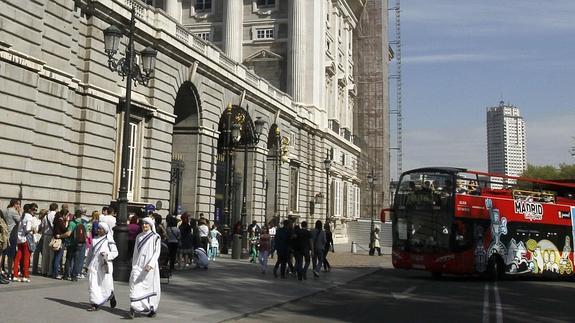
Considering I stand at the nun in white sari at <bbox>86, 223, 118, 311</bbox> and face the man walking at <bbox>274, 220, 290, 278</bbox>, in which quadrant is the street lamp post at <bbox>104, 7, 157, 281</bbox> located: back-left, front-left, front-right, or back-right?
front-left

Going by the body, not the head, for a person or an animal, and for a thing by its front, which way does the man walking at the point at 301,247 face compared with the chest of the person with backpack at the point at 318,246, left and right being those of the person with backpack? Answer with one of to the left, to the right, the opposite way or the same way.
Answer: the same way

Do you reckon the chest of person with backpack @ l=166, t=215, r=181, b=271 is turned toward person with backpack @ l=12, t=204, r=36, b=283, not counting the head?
no

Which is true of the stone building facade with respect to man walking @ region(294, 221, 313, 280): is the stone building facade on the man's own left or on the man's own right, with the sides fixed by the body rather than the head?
on the man's own left

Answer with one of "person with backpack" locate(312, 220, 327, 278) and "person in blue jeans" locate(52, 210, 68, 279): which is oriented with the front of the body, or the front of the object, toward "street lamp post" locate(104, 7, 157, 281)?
the person in blue jeans

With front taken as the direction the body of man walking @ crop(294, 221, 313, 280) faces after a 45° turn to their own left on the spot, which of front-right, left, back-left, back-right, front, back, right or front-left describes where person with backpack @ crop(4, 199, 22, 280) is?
left

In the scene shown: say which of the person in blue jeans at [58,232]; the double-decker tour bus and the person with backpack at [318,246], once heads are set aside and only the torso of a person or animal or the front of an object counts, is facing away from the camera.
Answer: the person with backpack

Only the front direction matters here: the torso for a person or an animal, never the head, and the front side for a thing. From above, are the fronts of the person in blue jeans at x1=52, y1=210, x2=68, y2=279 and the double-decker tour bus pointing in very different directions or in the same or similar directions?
very different directions

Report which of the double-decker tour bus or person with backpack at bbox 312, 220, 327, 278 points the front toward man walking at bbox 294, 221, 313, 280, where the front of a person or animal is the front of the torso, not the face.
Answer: the double-decker tour bus

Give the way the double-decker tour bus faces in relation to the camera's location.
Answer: facing the viewer and to the left of the viewer

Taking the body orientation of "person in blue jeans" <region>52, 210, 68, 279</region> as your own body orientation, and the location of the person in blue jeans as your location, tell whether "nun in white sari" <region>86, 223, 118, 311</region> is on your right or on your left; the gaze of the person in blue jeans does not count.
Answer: on your right

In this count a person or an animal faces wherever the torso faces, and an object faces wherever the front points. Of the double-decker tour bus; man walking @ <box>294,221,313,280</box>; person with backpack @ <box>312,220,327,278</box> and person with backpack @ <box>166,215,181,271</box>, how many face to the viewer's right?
0

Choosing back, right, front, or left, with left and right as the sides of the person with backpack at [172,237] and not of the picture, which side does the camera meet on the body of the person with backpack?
back

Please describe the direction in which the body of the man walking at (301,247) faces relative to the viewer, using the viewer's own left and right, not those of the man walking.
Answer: facing away from the viewer

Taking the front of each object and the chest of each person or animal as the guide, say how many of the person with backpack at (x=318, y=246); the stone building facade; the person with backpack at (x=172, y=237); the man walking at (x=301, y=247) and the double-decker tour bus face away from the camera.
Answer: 3

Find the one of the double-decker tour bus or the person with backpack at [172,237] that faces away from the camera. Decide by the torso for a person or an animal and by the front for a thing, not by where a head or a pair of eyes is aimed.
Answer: the person with backpack

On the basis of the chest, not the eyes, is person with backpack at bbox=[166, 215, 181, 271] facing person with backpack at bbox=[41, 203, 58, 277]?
no

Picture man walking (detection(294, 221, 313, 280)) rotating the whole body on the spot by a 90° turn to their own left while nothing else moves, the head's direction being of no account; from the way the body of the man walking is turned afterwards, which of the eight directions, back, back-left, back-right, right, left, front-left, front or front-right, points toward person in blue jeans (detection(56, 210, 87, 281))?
front-left

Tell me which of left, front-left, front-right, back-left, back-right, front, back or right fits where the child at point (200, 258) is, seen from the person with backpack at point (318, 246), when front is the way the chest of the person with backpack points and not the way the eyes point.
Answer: left
